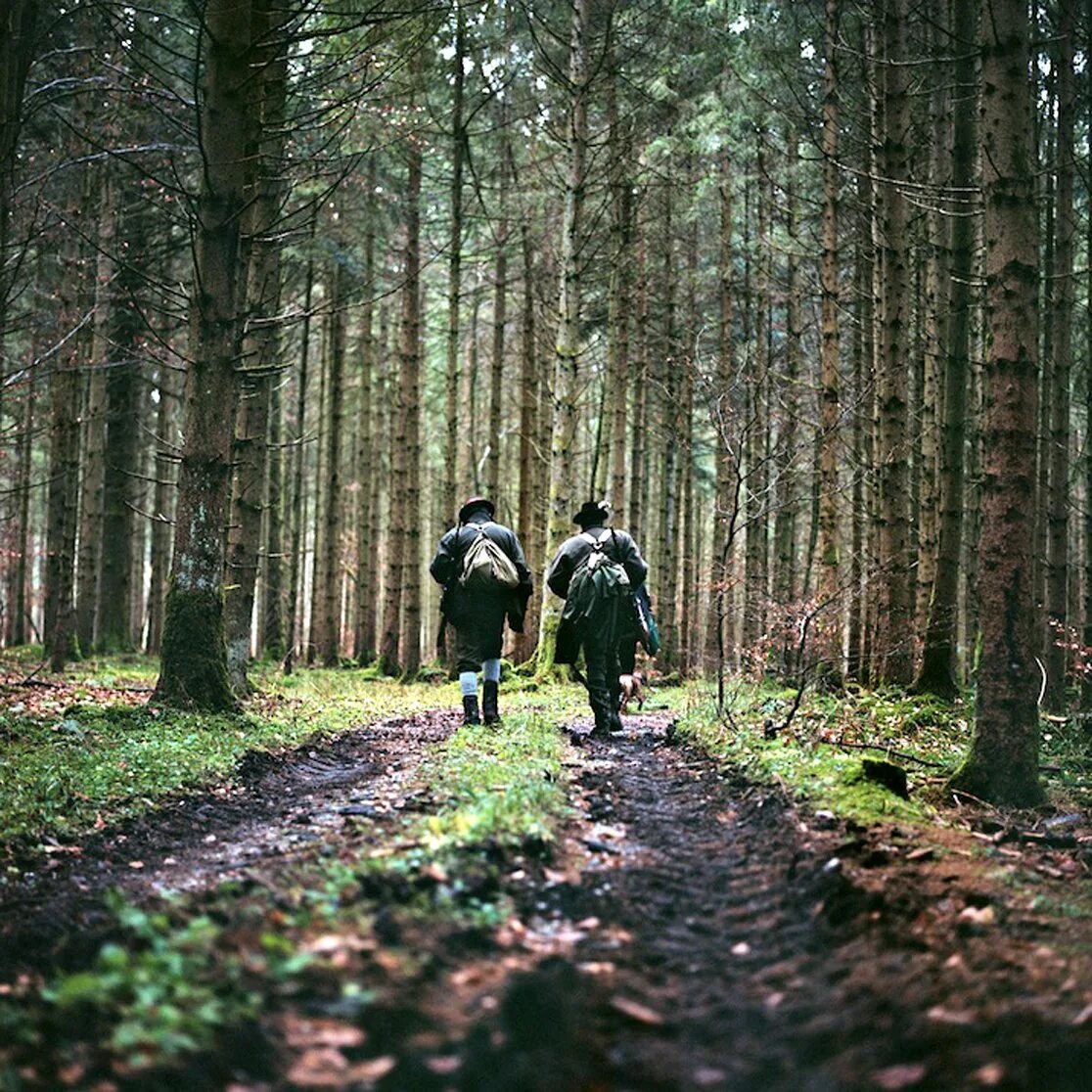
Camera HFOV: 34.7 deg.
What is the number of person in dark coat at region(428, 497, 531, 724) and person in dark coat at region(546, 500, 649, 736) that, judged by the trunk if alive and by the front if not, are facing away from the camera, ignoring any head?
2

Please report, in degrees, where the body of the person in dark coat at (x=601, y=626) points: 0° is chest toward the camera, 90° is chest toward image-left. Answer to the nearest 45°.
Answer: approximately 180°

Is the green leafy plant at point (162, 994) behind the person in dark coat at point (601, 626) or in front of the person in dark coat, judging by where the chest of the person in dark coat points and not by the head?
behind

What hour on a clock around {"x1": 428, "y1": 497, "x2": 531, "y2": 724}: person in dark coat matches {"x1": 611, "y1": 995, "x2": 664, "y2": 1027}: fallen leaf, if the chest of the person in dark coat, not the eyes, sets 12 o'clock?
The fallen leaf is roughly at 6 o'clock from the person in dark coat.

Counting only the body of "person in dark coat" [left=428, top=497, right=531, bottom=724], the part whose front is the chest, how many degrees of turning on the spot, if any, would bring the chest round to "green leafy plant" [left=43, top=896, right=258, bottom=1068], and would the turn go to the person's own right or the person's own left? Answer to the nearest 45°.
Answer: approximately 180°

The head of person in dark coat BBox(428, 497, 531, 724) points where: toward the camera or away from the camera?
away from the camera

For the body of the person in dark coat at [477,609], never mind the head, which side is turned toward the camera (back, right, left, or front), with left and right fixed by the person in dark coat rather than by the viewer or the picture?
back

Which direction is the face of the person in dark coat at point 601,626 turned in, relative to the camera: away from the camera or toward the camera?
away from the camera

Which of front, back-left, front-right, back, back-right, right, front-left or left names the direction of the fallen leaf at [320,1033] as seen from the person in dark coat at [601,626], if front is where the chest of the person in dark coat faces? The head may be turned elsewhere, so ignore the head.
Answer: back

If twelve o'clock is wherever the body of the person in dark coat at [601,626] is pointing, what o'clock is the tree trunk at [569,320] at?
The tree trunk is roughly at 12 o'clock from the person in dark coat.

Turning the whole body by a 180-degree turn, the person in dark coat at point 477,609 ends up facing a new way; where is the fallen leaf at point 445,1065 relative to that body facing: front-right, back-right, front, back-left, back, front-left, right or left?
front

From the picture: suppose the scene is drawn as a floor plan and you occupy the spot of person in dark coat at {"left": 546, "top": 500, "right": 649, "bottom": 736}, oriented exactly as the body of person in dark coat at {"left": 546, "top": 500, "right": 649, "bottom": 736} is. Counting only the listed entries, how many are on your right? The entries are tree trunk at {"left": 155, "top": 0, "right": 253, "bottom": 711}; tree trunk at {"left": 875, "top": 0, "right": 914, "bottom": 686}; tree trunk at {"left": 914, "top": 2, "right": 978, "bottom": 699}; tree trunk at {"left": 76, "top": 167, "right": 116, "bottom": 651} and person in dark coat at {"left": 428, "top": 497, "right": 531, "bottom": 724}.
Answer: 2
